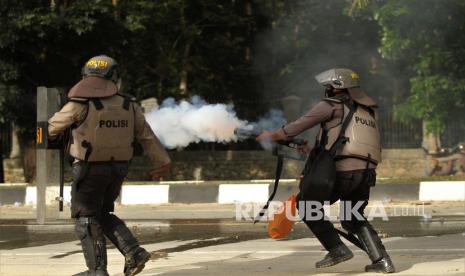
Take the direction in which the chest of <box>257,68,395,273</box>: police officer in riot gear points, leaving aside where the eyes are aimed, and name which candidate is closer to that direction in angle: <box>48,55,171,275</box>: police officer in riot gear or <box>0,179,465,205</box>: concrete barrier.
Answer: the concrete barrier

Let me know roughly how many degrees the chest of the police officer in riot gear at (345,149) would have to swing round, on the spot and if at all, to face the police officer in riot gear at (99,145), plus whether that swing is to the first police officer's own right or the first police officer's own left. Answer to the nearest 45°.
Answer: approximately 45° to the first police officer's own left

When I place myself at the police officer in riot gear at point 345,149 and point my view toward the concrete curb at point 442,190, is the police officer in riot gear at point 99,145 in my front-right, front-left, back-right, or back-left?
back-left

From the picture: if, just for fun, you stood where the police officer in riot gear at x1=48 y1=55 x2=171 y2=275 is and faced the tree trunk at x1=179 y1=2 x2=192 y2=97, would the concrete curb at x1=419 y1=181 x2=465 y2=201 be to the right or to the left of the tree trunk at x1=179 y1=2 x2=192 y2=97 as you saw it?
right

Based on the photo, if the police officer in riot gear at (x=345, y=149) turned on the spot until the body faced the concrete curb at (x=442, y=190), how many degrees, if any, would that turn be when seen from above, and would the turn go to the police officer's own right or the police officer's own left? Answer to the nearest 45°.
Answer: approximately 45° to the police officer's own right

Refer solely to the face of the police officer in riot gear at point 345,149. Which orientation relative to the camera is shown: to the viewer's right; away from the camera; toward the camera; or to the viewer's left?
to the viewer's left

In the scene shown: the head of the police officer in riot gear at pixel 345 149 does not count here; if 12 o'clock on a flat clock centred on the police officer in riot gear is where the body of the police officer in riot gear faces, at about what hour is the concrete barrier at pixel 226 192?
The concrete barrier is roughly at 1 o'clock from the police officer in riot gear.

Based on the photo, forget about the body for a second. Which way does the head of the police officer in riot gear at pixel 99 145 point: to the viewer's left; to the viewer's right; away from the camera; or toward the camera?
away from the camera

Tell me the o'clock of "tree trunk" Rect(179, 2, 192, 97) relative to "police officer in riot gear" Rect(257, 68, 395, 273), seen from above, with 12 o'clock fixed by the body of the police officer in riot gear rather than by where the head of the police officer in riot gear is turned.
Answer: The tree trunk is roughly at 1 o'clock from the police officer in riot gear.

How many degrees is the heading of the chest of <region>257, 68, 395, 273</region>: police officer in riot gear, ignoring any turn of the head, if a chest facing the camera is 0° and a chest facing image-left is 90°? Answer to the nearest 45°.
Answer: approximately 135°
